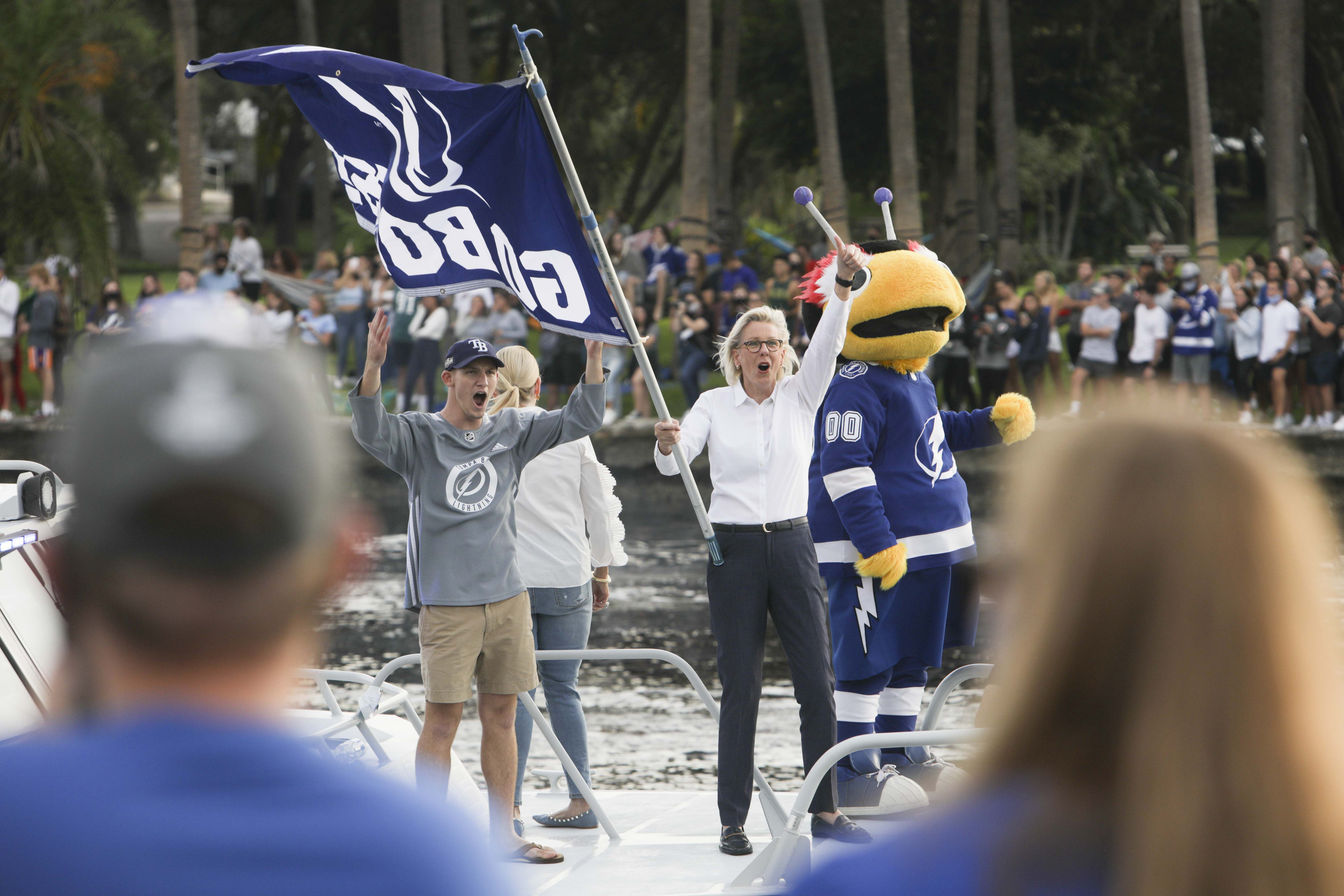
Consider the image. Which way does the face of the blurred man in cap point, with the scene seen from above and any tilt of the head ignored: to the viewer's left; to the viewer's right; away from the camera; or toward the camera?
away from the camera

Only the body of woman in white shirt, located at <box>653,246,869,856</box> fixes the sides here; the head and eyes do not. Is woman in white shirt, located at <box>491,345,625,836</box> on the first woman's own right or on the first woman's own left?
on the first woman's own right

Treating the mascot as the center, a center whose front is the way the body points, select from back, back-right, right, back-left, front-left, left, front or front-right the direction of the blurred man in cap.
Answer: front-right

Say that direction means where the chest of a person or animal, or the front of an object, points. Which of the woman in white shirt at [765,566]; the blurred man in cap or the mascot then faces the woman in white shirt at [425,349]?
the blurred man in cap

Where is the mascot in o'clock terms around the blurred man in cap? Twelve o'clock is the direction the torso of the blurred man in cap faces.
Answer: The mascot is roughly at 1 o'clock from the blurred man in cap.

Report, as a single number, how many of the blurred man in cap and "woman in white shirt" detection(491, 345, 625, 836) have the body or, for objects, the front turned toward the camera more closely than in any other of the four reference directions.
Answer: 0

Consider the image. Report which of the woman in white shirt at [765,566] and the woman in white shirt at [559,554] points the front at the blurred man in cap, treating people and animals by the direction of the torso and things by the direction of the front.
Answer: the woman in white shirt at [765,566]

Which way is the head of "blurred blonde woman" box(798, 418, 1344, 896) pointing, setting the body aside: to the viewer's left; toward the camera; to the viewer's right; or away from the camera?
away from the camera

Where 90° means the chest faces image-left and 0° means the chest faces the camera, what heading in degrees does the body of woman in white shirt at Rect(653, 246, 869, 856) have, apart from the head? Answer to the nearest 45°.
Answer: approximately 0°

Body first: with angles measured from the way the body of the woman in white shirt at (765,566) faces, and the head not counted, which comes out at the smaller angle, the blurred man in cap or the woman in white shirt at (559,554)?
the blurred man in cap

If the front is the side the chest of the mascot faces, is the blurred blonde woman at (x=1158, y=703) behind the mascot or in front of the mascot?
in front

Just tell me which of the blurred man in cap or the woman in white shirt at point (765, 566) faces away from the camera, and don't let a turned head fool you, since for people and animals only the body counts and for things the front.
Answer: the blurred man in cap

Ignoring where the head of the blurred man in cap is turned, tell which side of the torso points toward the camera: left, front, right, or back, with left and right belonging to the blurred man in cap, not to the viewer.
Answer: back

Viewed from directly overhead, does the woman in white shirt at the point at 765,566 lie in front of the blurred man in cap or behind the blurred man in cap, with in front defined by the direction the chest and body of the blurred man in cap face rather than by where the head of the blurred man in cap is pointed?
in front

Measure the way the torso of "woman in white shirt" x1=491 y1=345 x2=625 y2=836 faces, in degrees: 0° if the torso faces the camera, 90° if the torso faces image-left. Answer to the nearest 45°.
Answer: approximately 225°
